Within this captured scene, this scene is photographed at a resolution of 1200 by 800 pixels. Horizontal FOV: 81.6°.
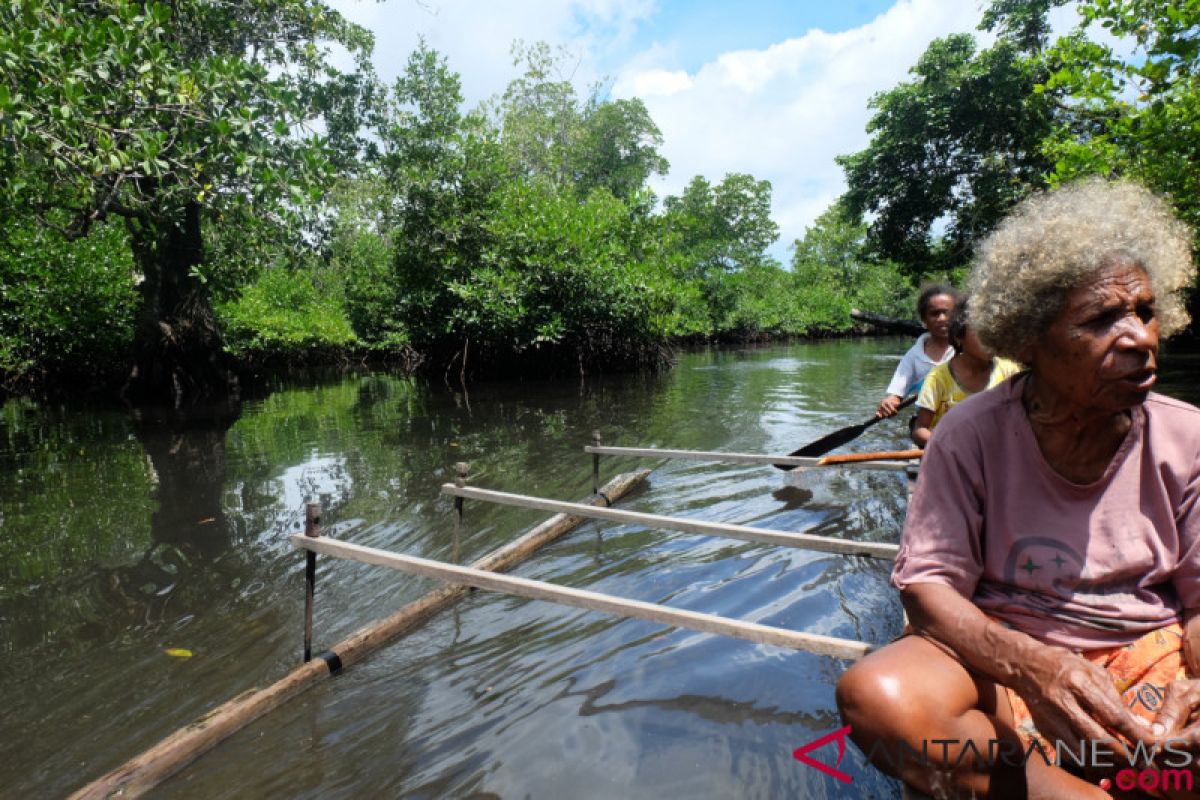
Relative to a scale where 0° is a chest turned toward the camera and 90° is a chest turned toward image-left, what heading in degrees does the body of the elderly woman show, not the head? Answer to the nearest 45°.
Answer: approximately 0°

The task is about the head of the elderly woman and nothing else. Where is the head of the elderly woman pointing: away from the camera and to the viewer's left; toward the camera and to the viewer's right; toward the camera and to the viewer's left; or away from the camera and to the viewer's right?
toward the camera and to the viewer's right

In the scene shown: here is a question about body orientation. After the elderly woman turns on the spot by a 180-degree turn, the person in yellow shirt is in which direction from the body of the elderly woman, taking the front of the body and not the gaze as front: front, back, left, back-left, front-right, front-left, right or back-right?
front

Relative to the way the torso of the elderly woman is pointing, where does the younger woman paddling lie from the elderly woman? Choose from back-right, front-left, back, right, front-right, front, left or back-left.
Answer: back
